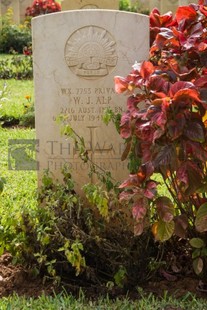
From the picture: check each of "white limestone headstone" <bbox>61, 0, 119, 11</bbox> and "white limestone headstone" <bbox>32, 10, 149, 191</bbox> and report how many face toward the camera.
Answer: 2

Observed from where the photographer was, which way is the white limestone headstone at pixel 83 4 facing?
facing the viewer

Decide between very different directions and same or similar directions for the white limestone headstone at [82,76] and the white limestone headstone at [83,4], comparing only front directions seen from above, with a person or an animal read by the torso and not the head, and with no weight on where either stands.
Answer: same or similar directions

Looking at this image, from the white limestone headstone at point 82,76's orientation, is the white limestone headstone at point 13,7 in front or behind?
behind

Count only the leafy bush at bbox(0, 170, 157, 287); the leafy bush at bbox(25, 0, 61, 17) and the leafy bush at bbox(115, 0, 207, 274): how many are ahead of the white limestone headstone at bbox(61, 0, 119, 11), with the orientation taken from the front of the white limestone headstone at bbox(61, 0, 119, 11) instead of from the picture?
2

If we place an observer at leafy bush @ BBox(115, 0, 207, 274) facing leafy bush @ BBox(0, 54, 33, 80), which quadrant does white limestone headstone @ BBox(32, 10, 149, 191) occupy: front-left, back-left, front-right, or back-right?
front-left

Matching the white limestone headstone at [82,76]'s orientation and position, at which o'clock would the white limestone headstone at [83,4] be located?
the white limestone headstone at [83,4] is roughly at 6 o'clock from the white limestone headstone at [82,76].

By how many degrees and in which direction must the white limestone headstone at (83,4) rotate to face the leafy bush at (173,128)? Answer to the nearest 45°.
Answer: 0° — it already faces it

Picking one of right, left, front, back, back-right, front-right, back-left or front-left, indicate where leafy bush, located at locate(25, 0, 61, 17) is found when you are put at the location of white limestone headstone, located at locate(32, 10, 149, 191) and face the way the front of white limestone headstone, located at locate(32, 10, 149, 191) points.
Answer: back

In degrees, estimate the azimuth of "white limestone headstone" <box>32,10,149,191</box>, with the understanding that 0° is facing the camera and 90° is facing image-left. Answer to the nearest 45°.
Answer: approximately 0°

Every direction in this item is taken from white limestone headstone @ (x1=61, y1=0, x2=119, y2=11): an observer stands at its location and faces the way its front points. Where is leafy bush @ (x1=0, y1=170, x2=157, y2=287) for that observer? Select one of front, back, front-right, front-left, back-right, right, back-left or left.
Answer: front

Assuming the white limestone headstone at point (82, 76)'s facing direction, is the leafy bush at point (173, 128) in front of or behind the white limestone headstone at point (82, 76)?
in front
